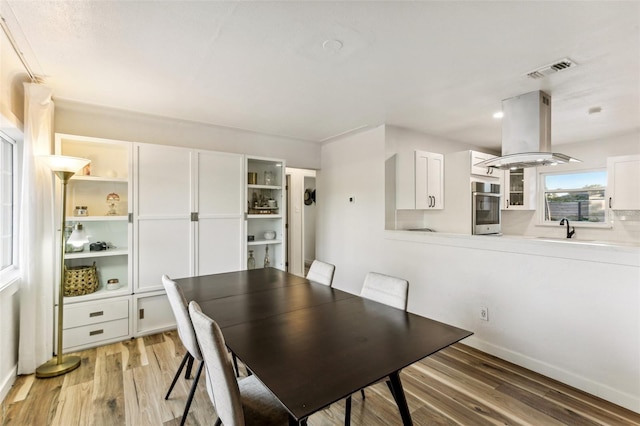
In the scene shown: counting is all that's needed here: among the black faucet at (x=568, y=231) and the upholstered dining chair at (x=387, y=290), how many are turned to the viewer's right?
0

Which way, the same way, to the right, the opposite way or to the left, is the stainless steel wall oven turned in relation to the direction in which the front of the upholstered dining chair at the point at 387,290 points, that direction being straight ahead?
to the left

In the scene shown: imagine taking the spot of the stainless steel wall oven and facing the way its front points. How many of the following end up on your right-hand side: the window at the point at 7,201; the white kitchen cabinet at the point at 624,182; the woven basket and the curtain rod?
3

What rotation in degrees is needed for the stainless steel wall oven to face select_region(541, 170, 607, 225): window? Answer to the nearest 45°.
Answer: approximately 90° to its left

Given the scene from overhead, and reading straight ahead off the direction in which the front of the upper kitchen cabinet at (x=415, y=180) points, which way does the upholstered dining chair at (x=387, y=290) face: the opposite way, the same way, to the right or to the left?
to the right

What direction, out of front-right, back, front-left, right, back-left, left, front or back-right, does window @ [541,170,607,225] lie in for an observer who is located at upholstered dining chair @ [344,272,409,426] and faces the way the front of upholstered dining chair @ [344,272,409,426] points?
back

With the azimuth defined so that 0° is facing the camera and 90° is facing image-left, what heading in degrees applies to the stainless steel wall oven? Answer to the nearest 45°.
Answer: approximately 315°

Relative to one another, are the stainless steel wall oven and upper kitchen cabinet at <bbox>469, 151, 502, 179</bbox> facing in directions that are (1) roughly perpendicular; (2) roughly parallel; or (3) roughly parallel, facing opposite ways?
roughly parallel

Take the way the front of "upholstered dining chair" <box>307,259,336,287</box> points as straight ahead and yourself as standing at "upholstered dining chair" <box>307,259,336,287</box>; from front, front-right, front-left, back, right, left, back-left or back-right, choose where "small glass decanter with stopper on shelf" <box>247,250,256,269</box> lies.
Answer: right

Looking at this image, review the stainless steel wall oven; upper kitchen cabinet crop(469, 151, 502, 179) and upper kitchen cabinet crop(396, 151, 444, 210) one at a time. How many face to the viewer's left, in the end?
0

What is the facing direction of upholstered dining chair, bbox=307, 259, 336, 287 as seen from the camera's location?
facing the viewer and to the left of the viewer

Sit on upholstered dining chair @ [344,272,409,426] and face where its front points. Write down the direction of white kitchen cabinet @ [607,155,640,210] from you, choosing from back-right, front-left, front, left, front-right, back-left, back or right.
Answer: back

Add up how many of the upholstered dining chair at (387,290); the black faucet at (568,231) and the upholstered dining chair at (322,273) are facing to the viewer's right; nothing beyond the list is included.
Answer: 0

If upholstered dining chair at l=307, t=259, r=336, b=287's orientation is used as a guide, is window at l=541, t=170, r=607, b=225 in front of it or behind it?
behind

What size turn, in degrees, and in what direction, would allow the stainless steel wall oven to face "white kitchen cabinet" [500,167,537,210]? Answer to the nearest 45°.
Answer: approximately 90° to its left

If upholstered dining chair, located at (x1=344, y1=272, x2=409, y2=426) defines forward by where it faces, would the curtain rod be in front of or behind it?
in front

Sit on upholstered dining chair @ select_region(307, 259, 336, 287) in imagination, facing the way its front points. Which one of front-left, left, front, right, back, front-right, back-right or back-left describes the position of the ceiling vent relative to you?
back-left
